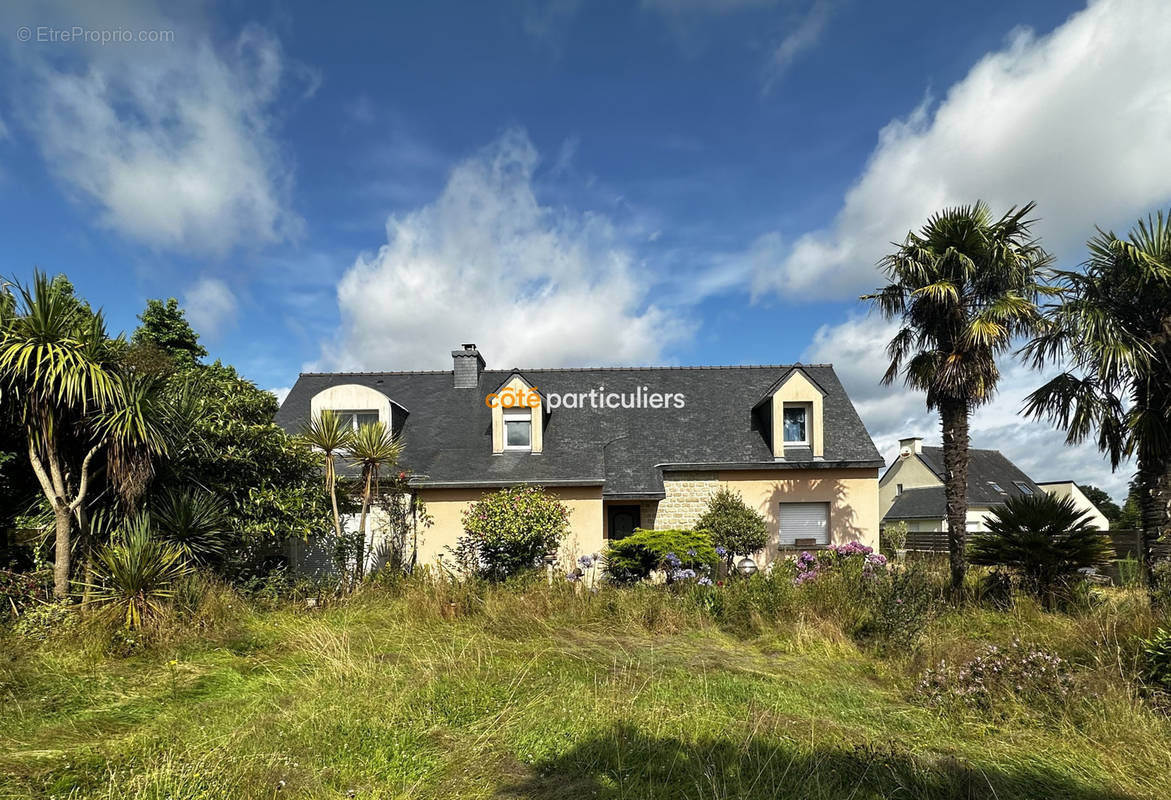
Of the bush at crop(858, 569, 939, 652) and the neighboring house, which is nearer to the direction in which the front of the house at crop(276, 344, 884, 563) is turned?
the bush

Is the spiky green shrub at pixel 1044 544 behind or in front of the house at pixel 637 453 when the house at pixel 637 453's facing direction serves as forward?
in front

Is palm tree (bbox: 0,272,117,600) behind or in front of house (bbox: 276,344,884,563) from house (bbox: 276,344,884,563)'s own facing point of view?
in front

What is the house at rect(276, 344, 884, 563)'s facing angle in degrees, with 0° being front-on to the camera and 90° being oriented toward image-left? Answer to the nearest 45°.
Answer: approximately 0°

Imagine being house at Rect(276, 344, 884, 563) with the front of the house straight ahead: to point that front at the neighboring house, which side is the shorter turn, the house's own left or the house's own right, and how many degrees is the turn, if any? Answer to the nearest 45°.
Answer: approximately 135° to the house's own left
